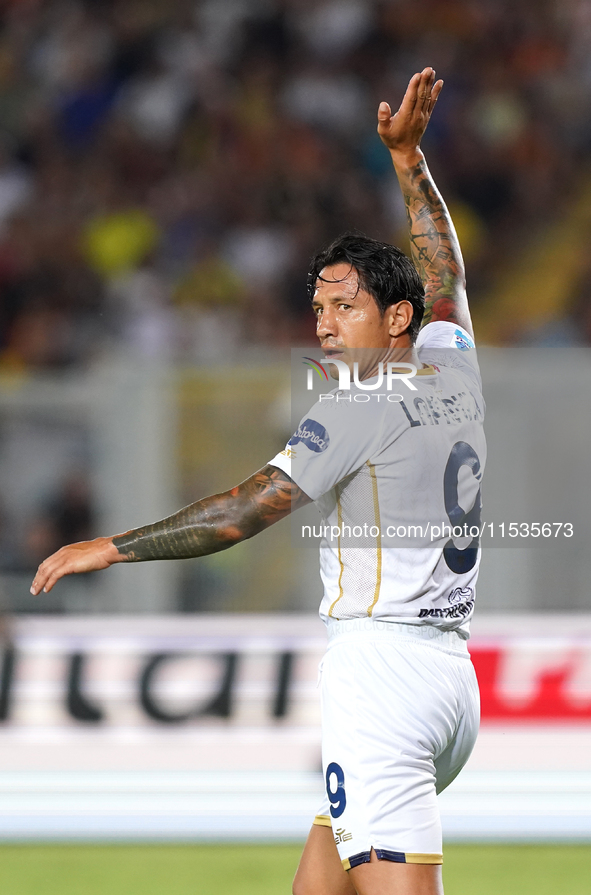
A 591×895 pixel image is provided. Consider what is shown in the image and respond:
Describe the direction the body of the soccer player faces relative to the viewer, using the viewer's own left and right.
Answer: facing away from the viewer and to the left of the viewer
